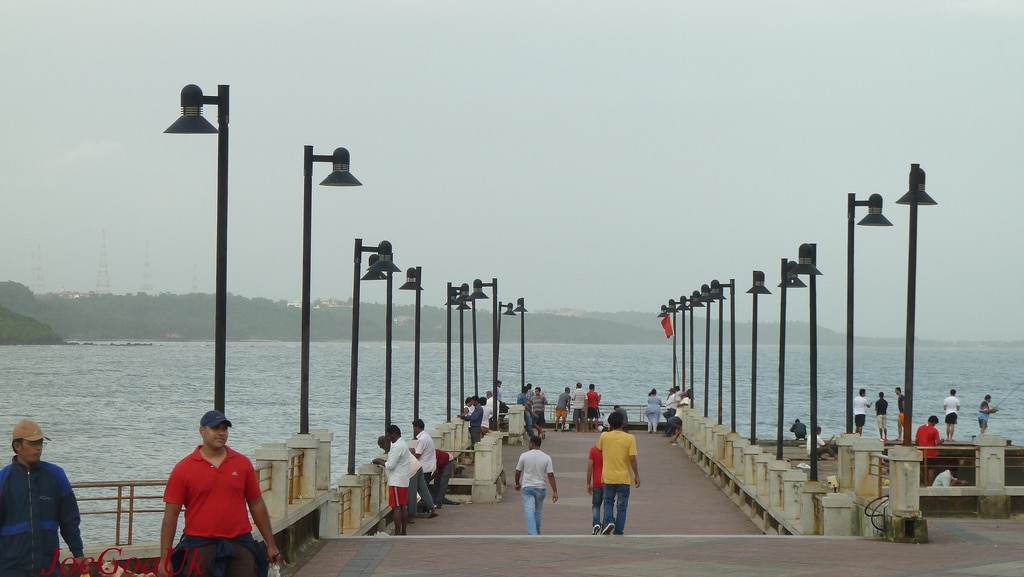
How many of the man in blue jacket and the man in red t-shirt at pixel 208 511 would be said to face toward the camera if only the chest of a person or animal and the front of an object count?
2

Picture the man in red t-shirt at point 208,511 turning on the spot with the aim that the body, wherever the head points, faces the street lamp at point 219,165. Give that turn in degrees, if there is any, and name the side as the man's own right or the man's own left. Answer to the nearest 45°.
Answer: approximately 180°

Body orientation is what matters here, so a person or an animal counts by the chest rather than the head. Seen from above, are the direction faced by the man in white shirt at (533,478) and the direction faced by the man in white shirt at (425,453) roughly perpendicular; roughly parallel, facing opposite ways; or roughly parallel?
roughly perpendicular

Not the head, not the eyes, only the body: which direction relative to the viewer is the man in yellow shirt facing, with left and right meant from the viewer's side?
facing away from the viewer

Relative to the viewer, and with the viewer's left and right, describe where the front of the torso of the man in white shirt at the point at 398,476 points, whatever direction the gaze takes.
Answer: facing to the left of the viewer

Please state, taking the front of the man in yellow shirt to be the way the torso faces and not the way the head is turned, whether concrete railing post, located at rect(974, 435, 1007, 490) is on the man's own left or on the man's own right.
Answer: on the man's own right

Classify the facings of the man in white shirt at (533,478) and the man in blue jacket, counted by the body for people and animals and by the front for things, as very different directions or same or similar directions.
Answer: very different directions

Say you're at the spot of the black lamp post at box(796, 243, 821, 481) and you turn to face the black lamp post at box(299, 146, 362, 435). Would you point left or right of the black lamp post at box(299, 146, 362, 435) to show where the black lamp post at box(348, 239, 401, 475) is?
right

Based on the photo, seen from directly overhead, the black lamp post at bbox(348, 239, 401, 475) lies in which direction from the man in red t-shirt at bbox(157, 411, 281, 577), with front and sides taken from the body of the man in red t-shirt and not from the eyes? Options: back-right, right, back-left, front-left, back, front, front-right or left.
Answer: back

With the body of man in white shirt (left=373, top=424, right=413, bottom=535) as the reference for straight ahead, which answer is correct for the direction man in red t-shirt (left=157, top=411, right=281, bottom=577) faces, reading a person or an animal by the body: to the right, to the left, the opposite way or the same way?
to the left

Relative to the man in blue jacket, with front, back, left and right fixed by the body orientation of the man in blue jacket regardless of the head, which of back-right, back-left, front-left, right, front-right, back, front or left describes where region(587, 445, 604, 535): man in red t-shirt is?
back-left

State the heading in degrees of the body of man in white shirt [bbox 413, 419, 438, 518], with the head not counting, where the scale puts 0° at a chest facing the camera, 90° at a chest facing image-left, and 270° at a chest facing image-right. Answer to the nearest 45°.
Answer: approximately 90°
